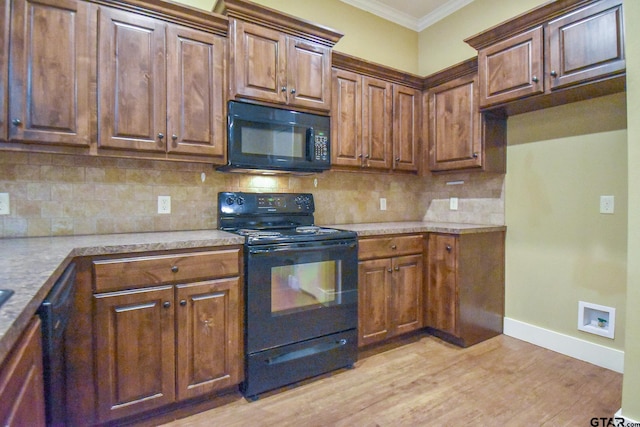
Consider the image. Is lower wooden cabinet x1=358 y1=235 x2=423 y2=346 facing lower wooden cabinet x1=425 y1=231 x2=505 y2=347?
no

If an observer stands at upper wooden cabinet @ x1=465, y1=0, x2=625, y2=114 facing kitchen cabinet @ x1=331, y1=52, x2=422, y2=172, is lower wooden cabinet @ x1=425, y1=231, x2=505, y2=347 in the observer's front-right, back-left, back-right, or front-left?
front-right

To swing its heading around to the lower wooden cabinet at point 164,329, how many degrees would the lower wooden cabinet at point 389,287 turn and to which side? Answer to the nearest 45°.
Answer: approximately 90° to its right

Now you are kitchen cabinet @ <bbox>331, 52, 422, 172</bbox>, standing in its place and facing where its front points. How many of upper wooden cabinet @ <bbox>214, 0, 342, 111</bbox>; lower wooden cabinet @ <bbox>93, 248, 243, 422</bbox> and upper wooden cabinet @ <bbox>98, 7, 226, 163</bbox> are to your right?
3

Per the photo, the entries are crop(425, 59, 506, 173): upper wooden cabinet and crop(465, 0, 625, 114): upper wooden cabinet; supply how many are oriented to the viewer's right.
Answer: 0

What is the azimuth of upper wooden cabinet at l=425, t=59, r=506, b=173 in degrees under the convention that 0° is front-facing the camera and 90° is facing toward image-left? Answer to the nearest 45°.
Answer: approximately 45°

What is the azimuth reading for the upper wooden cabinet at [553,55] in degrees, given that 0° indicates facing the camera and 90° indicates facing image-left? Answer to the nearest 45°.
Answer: approximately 45°

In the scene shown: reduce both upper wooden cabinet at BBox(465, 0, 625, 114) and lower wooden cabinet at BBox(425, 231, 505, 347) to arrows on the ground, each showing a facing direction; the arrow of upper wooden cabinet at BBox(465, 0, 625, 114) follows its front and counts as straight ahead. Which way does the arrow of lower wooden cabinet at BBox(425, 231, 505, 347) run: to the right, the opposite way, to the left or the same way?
the same way

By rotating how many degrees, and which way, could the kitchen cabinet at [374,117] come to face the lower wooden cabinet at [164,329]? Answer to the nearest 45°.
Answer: approximately 90° to its right

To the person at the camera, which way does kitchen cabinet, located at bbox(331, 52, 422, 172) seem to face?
facing the viewer and to the right of the viewer
